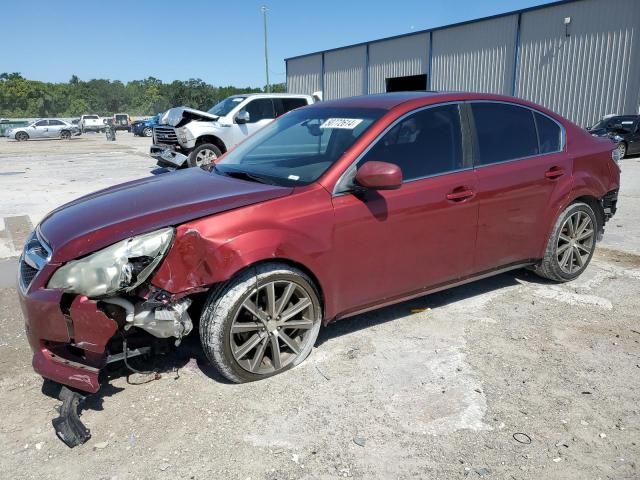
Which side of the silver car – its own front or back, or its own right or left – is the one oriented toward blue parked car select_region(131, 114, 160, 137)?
back

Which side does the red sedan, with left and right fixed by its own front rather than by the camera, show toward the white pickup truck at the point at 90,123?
right

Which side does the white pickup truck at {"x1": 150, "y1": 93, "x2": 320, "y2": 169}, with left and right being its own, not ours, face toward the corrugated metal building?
back

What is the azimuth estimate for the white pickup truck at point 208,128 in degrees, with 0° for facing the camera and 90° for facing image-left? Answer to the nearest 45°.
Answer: approximately 45°

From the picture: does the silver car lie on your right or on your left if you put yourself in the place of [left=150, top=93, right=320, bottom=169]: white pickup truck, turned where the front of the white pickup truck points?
on your right

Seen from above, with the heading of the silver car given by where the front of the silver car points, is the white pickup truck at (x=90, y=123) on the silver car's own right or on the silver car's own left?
on the silver car's own right

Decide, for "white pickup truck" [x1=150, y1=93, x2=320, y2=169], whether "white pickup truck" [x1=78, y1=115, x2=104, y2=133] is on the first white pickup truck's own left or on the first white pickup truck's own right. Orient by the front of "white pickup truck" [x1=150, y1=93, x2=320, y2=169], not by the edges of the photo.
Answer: on the first white pickup truck's own right

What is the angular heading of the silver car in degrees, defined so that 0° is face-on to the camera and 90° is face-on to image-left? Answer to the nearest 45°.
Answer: approximately 90°

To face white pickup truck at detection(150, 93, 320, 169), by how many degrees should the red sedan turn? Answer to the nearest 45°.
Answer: approximately 135° to its right
